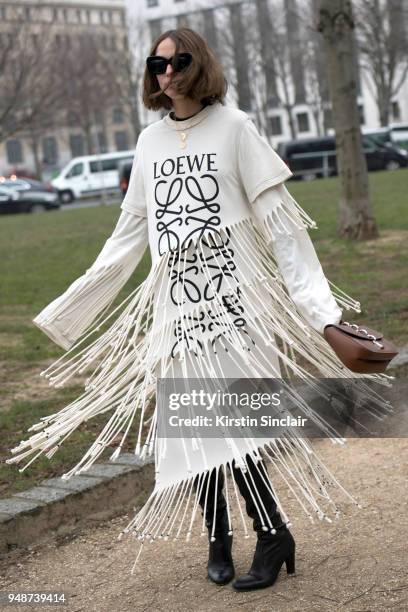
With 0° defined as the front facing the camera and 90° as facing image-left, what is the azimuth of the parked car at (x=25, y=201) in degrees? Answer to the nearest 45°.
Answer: approximately 90°

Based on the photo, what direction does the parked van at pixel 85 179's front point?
to the viewer's left
